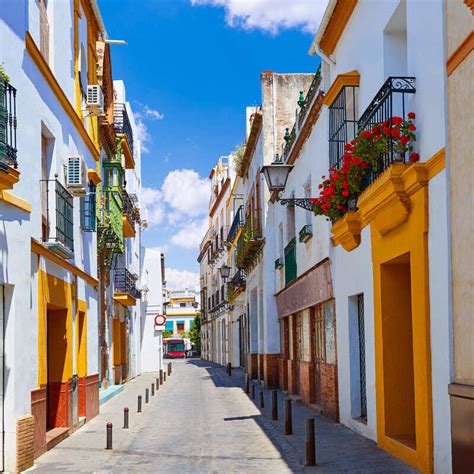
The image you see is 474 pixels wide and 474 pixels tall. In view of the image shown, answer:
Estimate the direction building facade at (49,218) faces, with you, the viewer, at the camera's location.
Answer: facing to the right of the viewer

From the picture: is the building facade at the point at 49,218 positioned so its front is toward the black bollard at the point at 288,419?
yes
